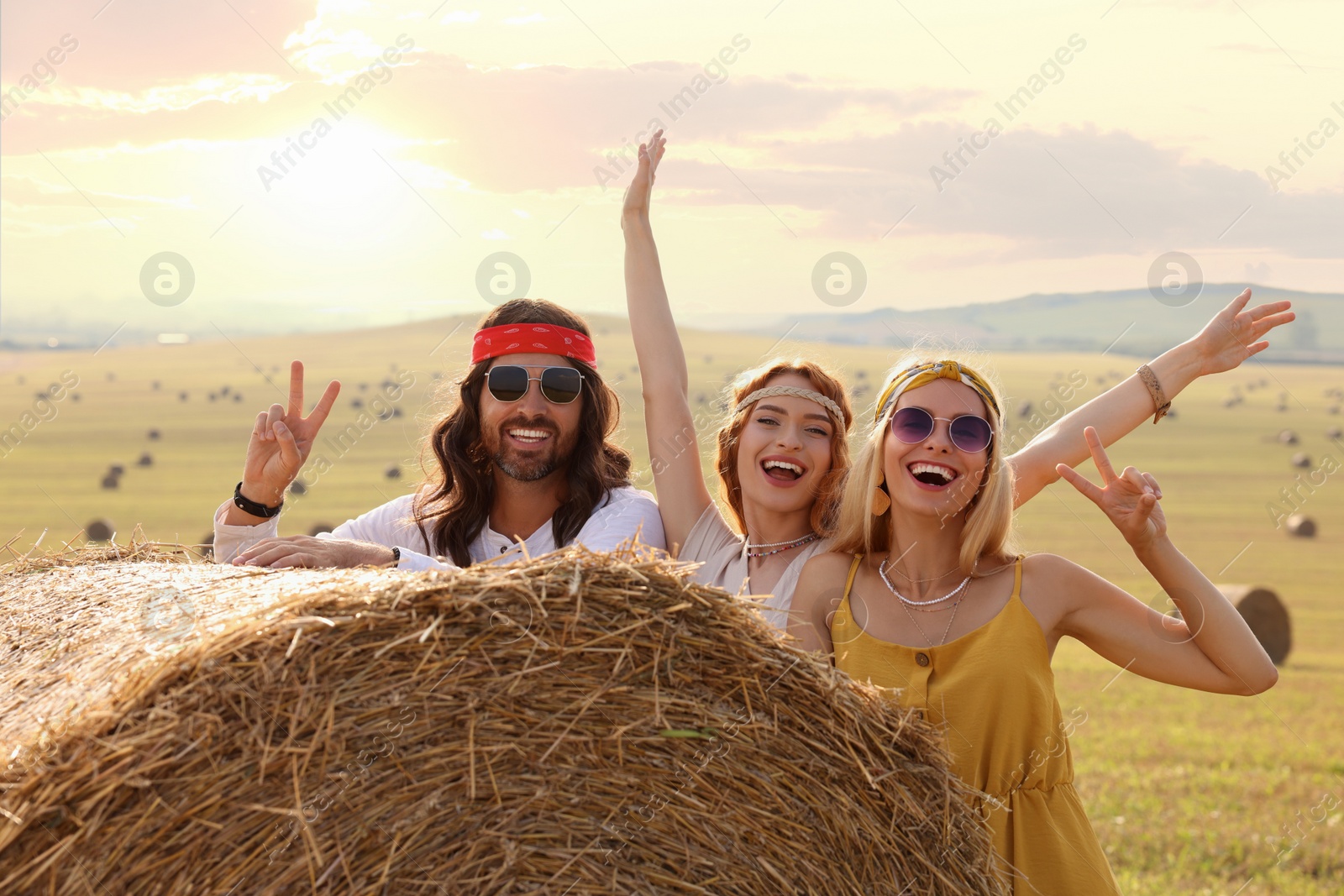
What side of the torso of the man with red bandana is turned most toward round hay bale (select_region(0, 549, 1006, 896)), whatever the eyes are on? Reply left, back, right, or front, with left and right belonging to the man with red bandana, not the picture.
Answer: front

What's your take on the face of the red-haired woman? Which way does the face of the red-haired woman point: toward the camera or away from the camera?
toward the camera

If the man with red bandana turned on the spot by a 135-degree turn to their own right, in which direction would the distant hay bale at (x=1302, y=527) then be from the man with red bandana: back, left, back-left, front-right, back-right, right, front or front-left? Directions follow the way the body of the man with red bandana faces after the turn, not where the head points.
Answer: right

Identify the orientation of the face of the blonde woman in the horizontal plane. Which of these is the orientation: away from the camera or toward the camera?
toward the camera

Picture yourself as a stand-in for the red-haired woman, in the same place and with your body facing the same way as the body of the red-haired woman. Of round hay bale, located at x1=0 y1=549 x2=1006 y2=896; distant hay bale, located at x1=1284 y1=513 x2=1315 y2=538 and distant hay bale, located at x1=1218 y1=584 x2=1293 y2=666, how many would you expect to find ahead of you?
1

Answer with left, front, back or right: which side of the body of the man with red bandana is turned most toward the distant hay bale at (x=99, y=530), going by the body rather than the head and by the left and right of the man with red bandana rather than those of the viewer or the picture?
back

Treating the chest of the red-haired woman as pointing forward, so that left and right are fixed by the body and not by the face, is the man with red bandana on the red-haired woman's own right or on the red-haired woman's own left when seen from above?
on the red-haired woman's own right

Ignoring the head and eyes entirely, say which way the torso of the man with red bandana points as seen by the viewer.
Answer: toward the camera

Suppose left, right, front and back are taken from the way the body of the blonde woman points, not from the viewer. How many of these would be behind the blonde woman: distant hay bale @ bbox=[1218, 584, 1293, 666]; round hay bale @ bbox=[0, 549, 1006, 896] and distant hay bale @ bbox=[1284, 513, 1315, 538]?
2

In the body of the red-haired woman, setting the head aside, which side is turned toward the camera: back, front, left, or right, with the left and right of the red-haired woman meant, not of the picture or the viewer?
front

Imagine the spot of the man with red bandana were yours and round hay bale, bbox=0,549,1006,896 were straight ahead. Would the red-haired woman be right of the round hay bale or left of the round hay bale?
left

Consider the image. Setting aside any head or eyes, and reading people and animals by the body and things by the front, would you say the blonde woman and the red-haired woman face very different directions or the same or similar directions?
same or similar directions

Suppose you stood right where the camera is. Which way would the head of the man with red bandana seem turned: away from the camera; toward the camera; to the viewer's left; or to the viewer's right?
toward the camera

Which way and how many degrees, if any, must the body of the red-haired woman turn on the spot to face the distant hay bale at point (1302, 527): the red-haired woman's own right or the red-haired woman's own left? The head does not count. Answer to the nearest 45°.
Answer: approximately 180°

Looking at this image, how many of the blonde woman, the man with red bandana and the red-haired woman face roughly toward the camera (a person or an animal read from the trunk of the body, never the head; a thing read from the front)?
3

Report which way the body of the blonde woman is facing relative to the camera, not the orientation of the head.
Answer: toward the camera
